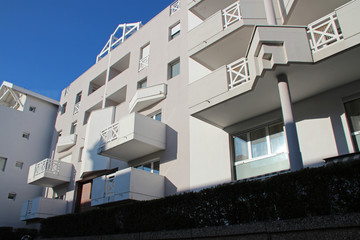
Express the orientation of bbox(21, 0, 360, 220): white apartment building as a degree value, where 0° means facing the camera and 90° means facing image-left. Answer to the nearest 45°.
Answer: approximately 45°

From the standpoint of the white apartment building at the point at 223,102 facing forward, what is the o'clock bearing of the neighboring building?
The neighboring building is roughly at 3 o'clock from the white apartment building.
